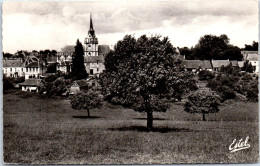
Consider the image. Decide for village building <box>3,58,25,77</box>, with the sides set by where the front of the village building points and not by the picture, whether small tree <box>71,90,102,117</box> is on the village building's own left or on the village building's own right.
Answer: on the village building's own left

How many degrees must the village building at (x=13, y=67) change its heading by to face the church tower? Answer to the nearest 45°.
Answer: approximately 90° to its left

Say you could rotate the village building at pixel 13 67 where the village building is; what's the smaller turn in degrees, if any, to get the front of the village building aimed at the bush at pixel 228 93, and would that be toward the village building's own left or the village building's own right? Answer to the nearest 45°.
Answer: approximately 90° to the village building's own left

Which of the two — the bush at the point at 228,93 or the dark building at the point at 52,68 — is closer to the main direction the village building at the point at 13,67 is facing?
the bush

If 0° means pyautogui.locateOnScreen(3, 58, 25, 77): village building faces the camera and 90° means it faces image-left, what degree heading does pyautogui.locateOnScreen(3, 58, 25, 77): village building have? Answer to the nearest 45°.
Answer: approximately 0°

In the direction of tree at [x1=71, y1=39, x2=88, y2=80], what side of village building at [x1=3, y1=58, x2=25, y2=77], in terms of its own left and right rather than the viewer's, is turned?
left

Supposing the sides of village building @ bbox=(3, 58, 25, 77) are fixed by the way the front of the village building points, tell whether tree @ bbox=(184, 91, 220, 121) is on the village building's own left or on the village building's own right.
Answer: on the village building's own left
